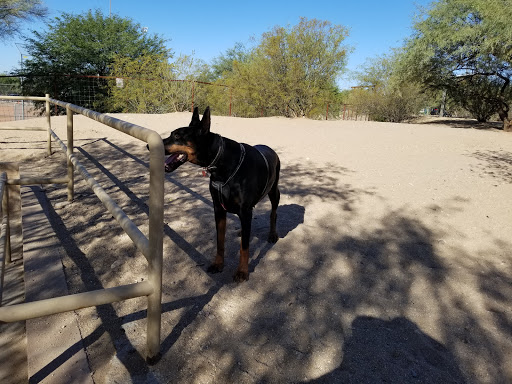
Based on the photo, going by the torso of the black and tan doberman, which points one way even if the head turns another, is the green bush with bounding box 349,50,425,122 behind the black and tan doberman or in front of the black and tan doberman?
behind

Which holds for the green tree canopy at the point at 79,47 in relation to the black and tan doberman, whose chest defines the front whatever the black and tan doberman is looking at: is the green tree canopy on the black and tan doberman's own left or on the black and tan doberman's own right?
on the black and tan doberman's own right

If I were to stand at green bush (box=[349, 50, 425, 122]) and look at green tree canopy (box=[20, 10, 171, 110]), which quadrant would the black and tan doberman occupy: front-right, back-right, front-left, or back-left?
front-left

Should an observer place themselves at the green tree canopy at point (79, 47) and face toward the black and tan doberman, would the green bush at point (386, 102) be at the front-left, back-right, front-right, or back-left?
front-left

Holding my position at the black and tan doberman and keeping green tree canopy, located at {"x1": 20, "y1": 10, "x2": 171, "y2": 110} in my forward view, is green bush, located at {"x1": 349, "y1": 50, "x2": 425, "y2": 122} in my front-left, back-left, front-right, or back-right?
front-right

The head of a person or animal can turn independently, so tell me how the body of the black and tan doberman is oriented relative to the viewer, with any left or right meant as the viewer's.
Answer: facing the viewer and to the left of the viewer
